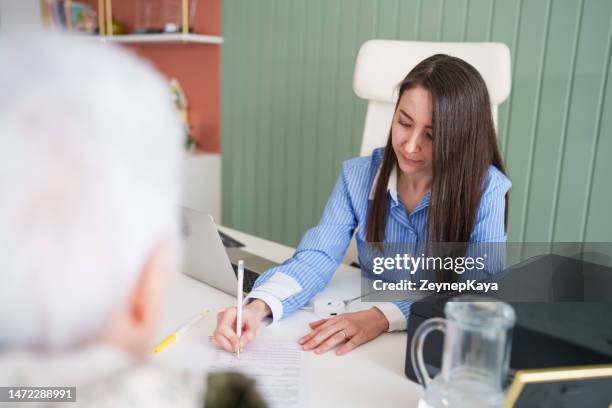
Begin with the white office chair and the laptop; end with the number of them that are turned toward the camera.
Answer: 1

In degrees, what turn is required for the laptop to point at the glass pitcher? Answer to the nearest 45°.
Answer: approximately 90° to its right

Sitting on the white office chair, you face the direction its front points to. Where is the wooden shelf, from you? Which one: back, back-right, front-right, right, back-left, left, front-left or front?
back-right

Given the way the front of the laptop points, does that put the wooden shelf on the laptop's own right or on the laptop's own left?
on the laptop's own left

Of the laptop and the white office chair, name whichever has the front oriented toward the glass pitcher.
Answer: the white office chair

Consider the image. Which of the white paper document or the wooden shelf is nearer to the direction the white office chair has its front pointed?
the white paper document

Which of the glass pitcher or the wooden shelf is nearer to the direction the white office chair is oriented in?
the glass pitcher

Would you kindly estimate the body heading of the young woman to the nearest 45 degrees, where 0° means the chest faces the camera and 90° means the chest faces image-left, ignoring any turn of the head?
approximately 45°

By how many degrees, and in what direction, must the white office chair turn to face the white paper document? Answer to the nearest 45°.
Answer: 0° — it already faces it

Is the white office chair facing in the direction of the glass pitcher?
yes
